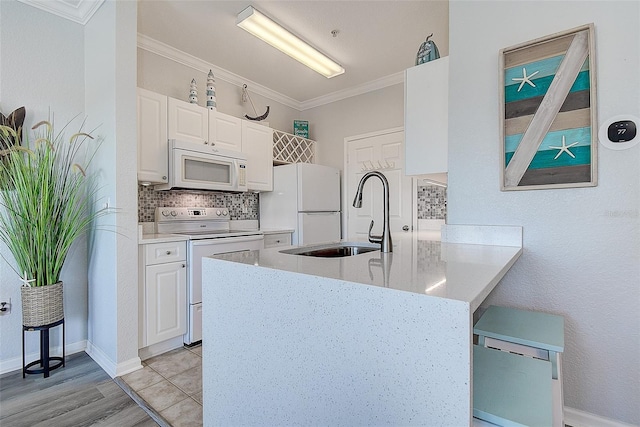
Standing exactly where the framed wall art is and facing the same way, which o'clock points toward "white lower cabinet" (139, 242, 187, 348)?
The white lower cabinet is roughly at 1 o'clock from the framed wall art.

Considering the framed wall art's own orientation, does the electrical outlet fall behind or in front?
in front

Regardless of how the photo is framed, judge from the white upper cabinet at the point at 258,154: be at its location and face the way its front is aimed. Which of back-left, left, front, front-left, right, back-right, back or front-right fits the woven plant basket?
right

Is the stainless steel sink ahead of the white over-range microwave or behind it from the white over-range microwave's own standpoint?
ahead

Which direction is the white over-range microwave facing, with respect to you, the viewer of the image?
facing the viewer and to the right of the viewer

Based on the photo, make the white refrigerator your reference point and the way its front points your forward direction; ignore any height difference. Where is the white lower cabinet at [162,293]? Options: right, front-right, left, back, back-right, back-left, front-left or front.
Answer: right

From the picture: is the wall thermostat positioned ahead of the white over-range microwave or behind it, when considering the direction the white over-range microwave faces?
ahead

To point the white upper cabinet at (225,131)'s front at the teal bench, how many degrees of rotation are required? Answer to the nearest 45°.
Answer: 0° — it already faces it

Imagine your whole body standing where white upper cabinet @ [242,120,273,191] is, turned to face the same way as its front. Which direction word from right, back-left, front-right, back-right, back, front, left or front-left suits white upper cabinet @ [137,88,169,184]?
right
